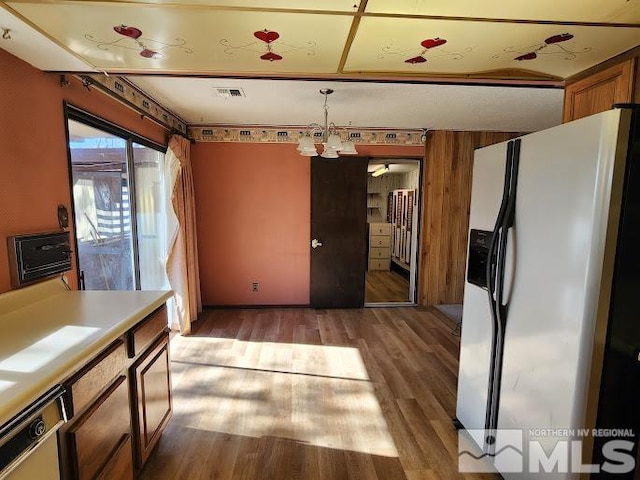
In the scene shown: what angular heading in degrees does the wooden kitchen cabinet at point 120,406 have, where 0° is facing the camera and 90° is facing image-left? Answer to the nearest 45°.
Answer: approximately 315°

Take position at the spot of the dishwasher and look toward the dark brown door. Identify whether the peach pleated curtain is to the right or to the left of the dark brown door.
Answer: left

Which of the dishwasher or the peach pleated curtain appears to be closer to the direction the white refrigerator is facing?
the dishwasher

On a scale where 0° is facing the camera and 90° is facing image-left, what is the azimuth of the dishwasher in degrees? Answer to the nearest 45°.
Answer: approximately 315°

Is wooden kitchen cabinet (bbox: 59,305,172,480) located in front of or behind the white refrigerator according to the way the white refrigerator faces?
in front

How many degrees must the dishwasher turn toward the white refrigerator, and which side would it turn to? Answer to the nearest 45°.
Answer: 0° — it already faces it

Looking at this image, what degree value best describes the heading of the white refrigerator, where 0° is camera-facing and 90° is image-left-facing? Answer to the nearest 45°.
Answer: approximately 45°

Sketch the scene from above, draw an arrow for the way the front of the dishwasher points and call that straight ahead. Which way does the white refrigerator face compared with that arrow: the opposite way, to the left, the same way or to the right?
the opposite way

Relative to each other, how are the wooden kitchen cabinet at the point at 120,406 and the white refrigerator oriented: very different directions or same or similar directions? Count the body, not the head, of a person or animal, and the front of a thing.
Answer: very different directions

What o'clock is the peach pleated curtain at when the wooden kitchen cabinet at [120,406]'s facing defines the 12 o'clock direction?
The peach pleated curtain is roughly at 8 o'clock from the wooden kitchen cabinet.

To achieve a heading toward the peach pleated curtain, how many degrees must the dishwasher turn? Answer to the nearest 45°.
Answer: approximately 90° to its left

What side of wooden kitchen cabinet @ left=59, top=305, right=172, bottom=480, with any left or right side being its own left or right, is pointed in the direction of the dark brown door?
left

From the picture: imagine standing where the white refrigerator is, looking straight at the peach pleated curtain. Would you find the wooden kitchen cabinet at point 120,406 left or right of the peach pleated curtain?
left

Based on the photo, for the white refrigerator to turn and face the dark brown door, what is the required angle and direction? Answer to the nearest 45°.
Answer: approximately 90° to its right
